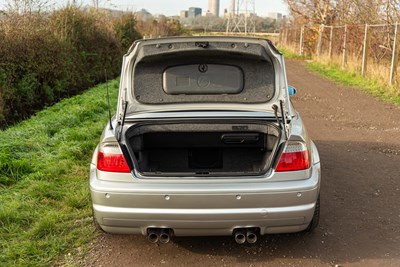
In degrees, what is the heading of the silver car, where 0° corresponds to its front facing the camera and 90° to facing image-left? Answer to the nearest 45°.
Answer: approximately 180°

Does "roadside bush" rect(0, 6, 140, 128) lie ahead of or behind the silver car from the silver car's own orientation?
ahead
